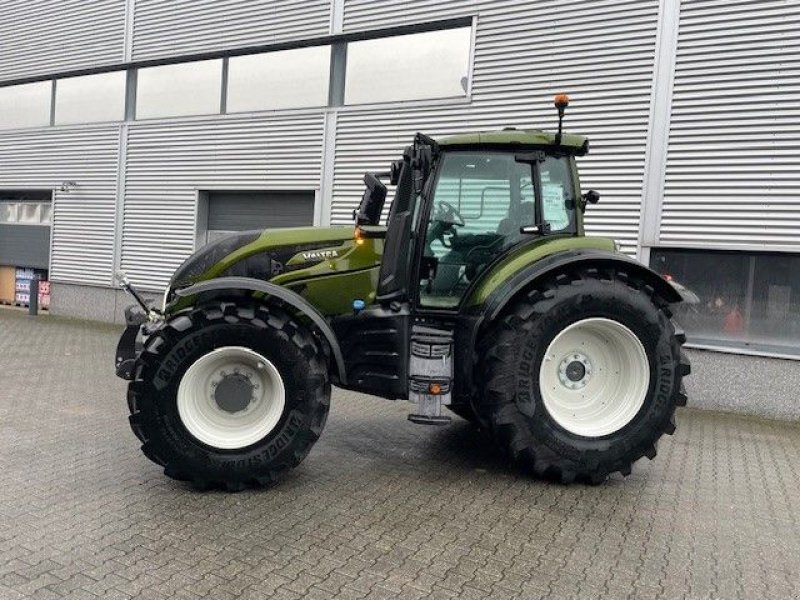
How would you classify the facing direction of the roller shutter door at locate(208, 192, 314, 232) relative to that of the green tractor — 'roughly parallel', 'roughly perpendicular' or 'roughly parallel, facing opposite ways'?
roughly perpendicular

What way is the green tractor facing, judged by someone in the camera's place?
facing to the left of the viewer

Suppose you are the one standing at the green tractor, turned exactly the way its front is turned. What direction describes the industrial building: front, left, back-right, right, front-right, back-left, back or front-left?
right

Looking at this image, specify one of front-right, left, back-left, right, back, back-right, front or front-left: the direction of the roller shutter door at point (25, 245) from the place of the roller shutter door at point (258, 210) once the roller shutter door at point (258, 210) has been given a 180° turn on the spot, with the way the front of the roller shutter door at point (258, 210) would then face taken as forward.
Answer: front-left

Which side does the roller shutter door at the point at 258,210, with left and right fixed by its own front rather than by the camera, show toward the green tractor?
front

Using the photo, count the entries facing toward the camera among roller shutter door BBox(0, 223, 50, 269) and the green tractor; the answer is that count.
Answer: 1
